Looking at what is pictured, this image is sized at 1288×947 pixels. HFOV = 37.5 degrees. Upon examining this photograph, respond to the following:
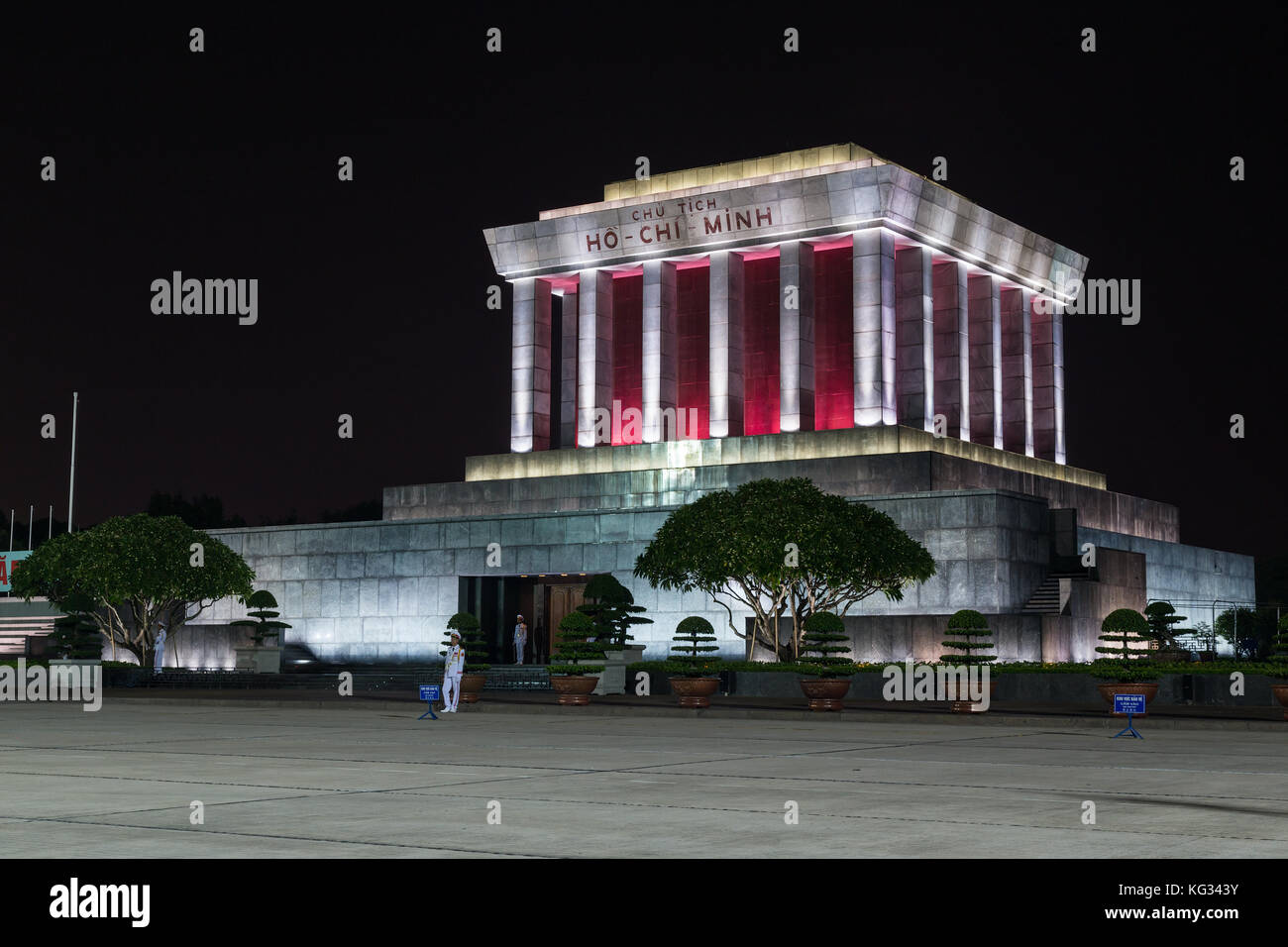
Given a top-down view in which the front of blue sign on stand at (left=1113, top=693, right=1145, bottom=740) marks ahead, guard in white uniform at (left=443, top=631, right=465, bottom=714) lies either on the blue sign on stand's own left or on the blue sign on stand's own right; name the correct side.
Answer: on the blue sign on stand's own right

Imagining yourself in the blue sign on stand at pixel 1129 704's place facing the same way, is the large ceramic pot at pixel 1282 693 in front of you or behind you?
behind

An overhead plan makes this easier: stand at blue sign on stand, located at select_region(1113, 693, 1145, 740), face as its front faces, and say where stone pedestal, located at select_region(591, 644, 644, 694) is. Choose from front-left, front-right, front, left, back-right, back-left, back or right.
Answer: back-right

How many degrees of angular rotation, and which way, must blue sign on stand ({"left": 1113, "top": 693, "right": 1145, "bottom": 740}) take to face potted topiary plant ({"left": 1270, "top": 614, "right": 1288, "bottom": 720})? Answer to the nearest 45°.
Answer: approximately 135° to its left

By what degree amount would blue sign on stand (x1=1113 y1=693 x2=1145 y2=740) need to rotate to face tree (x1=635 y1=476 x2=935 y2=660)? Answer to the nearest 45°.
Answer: approximately 135° to its right

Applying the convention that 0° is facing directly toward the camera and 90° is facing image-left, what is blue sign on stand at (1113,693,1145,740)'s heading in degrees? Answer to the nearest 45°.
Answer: approximately 0°
